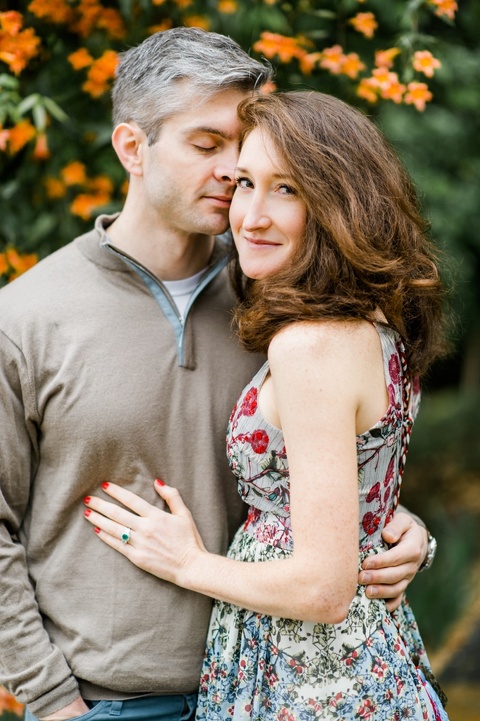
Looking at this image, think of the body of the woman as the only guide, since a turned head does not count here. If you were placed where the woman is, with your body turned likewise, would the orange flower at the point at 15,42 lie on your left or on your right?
on your right

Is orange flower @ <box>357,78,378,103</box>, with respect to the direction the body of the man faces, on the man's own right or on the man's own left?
on the man's own left

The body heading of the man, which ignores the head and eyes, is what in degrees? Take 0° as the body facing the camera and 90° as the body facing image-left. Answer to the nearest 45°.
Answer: approximately 315°

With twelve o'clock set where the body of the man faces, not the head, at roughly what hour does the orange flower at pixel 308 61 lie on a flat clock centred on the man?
The orange flower is roughly at 8 o'clock from the man.

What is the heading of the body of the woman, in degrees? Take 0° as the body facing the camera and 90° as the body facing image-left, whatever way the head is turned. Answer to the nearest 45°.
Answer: approximately 90°

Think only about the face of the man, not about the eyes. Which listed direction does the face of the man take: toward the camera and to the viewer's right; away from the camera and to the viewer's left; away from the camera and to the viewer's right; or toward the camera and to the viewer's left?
toward the camera and to the viewer's right

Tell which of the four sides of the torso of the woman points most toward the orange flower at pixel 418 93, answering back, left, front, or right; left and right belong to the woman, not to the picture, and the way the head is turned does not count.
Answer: right

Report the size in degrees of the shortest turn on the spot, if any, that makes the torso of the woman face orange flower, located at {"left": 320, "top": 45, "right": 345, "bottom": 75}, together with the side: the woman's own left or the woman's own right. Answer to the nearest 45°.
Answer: approximately 90° to the woman's own right

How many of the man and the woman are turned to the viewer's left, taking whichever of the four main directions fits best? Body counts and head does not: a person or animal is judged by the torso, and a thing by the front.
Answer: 1
